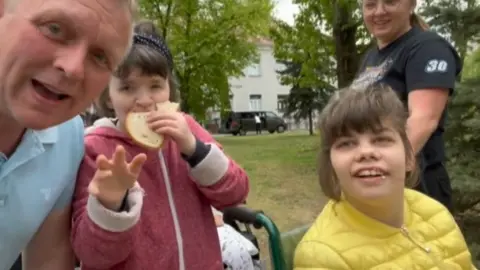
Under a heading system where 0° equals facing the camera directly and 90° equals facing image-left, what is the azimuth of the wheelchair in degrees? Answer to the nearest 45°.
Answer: approximately 315°

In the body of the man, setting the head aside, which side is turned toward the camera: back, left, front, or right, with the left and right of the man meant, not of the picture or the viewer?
front

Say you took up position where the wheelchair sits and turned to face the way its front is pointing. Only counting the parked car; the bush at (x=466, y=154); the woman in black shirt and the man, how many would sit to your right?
1

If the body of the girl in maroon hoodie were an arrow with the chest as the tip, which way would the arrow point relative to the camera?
toward the camera

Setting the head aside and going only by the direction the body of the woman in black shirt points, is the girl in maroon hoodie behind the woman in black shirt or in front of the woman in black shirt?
in front

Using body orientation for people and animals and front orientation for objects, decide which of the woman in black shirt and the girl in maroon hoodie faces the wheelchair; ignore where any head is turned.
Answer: the woman in black shirt

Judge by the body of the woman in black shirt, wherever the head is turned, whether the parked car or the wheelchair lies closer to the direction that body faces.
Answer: the wheelchair

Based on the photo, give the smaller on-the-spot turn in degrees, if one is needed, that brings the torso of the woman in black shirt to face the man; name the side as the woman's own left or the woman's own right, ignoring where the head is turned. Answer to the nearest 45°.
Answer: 0° — they already face them

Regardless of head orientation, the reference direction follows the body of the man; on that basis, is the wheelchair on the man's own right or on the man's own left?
on the man's own left

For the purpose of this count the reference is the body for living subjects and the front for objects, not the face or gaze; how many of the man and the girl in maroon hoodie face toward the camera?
2

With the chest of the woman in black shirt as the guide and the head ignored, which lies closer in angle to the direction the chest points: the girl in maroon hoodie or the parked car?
the girl in maroon hoodie

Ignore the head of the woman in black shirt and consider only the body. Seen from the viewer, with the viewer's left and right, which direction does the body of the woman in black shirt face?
facing the viewer and to the left of the viewer

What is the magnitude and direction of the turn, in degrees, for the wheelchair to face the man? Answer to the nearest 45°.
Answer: approximately 90° to its right
